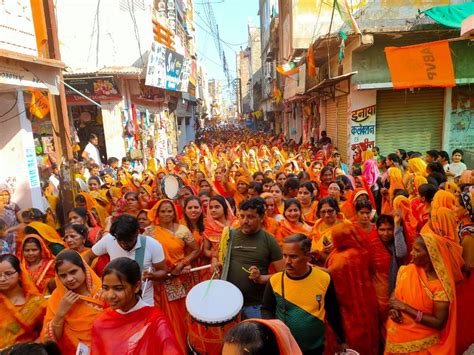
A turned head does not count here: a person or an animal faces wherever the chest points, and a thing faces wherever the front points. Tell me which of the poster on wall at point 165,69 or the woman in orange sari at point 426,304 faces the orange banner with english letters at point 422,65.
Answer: the poster on wall

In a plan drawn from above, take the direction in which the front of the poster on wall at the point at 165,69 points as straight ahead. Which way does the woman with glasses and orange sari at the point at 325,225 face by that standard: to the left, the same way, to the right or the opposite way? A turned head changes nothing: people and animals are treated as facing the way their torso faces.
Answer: to the right

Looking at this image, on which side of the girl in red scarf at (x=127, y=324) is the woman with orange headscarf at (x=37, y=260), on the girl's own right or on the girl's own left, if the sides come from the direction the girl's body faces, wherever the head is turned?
on the girl's own right

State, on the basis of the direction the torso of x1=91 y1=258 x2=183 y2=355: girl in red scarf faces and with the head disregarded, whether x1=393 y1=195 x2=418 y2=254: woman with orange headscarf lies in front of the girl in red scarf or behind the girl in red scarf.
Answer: behind

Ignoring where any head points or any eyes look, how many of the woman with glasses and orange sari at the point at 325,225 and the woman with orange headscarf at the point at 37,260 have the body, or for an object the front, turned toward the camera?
2

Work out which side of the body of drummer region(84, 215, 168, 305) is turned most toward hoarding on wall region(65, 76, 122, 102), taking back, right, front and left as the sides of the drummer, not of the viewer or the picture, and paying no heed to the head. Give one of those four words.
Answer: back

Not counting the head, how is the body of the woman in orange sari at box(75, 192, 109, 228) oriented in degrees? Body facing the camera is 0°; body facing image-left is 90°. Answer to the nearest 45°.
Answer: approximately 45°

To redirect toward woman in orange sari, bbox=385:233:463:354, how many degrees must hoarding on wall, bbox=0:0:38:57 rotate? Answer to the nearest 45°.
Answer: approximately 45° to its right

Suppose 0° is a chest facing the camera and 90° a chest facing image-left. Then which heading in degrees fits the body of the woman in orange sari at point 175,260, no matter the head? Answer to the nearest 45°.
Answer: approximately 0°

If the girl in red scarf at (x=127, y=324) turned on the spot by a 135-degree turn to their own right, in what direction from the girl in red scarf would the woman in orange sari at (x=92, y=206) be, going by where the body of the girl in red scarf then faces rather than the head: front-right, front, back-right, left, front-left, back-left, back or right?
front

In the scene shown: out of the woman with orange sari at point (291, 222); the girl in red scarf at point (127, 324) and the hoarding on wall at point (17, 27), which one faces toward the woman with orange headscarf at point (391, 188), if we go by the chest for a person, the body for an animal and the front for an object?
the hoarding on wall
